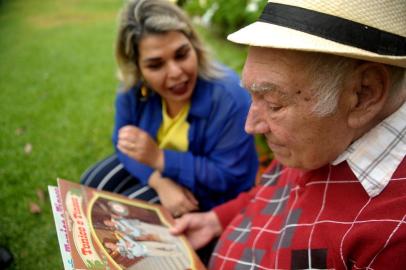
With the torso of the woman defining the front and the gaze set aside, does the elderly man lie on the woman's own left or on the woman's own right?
on the woman's own left

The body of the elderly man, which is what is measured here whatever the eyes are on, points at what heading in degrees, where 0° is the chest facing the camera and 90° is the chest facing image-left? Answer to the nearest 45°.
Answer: approximately 45°

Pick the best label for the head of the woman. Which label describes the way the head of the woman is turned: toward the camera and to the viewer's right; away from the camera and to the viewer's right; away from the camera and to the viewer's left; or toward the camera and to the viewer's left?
toward the camera and to the viewer's right

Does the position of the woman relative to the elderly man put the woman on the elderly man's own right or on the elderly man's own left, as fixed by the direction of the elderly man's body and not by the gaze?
on the elderly man's own right

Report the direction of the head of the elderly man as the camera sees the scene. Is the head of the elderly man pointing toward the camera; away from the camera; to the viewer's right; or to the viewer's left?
to the viewer's left
